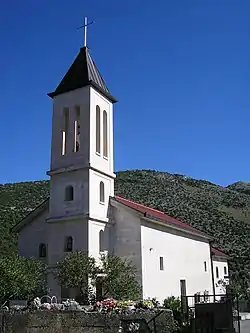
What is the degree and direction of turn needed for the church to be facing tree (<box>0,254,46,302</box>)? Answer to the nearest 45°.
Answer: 0° — it already faces it

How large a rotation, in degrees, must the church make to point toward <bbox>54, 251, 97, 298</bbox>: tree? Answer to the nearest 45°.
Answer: approximately 45° to its left

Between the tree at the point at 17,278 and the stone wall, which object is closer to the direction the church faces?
the tree

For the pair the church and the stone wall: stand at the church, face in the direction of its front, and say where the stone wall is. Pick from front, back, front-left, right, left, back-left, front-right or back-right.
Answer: front-left

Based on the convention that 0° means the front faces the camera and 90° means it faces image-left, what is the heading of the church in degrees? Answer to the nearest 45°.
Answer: approximately 45°
